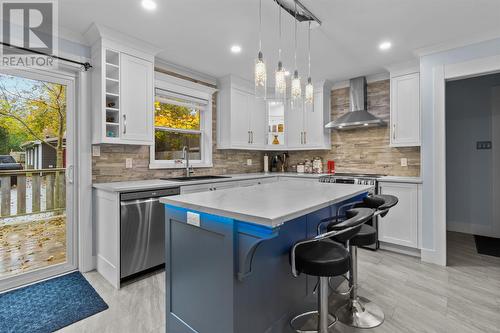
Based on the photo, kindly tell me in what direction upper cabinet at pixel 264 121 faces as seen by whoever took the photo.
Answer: facing the viewer

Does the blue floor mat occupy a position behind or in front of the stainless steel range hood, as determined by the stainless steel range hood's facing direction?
in front

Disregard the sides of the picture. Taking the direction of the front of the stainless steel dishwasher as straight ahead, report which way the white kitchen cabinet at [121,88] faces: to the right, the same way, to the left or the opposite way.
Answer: the same way

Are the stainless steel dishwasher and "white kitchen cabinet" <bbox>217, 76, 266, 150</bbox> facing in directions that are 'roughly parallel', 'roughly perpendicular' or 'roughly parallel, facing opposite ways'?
roughly parallel

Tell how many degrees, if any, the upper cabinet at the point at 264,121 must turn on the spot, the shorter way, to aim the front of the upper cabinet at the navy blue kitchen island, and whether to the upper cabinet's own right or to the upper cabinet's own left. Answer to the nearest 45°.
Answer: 0° — it already faces it

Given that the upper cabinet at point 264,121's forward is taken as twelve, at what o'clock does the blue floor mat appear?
The blue floor mat is roughly at 1 o'clock from the upper cabinet.

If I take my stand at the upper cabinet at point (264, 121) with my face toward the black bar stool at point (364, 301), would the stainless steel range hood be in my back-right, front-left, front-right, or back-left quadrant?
front-left

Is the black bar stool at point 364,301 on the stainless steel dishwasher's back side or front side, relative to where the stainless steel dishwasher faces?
on the front side

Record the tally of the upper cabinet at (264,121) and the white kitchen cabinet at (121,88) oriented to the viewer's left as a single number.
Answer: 0

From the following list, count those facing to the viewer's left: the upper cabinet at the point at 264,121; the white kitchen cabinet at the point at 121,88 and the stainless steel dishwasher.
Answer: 0

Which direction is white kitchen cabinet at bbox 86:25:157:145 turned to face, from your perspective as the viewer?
facing the viewer and to the right of the viewer

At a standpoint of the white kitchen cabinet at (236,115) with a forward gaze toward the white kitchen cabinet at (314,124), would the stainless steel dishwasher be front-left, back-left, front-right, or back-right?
back-right

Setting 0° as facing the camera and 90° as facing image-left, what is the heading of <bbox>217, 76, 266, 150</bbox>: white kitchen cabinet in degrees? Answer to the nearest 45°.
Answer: approximately 315°

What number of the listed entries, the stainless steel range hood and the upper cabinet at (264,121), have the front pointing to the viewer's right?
0

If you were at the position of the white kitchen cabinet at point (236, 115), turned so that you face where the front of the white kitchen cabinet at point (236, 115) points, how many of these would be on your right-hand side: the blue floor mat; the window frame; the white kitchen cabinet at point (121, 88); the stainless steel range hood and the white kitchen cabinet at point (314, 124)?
3

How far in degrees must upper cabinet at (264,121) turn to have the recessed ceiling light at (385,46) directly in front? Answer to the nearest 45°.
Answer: approximately 45° to its left

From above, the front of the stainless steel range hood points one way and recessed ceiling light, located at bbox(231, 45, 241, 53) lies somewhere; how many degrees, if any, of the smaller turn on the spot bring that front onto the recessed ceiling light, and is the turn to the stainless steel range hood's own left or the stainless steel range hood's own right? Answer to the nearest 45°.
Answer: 0° — it already faces it

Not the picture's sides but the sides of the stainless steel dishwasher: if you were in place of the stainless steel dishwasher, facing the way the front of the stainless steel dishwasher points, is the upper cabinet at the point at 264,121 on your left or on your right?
on your left

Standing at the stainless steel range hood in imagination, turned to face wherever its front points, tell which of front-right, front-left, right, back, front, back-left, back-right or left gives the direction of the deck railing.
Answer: right
